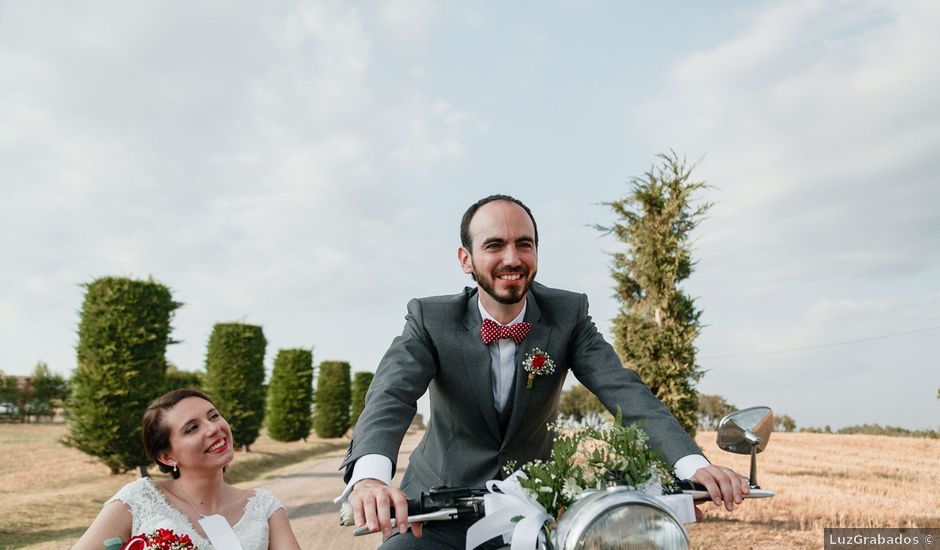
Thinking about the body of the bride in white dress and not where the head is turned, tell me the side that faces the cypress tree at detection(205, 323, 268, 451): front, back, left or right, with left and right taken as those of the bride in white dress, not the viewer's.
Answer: back

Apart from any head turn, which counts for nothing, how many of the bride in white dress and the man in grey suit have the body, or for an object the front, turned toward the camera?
2

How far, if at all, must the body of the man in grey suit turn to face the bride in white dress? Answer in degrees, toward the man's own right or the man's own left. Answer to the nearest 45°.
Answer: approximately 90° to the man's own right

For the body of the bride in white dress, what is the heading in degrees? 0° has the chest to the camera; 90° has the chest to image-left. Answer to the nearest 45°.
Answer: approximately 0°

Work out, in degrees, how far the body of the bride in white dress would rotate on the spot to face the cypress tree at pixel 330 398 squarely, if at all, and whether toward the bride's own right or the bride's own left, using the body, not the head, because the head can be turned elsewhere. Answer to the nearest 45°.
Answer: approximately 180°

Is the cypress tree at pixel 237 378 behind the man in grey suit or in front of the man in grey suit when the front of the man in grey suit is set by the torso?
behind

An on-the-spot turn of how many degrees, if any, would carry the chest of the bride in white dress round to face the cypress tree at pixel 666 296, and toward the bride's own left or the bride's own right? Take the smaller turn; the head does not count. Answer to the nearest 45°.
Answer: approximately 135° to the bride's own left

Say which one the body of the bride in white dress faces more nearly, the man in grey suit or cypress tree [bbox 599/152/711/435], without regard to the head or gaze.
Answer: the man in grey suit

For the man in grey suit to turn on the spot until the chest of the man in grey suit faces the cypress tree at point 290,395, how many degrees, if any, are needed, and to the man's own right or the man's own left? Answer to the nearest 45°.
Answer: approximately 180°

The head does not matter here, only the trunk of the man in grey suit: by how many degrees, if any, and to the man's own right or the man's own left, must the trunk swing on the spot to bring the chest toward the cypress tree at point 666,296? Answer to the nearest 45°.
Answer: approximately 180°

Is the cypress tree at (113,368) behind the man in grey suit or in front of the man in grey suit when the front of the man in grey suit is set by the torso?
behind

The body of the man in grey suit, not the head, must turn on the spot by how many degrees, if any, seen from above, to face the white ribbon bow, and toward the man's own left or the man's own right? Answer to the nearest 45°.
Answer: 0° — they already face it
